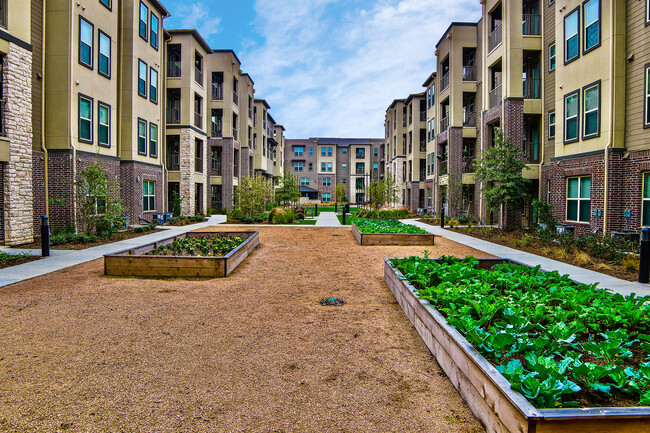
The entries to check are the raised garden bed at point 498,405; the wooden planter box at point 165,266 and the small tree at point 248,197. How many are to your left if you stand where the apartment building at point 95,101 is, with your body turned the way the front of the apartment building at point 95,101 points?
1

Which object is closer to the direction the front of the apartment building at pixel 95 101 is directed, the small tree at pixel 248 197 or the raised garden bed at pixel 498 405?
the raised garden bed

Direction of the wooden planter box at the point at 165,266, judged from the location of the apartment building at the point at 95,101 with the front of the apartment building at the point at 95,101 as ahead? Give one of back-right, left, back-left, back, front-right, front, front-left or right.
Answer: front-right

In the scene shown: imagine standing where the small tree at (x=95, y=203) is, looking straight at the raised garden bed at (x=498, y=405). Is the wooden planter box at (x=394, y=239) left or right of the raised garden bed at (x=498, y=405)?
left

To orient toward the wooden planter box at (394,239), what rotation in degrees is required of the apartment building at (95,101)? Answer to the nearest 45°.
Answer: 0° — it already faces it

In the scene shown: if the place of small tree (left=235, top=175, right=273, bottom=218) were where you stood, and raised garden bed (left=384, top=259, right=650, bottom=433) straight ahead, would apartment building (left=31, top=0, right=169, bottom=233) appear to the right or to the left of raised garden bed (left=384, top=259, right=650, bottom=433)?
right

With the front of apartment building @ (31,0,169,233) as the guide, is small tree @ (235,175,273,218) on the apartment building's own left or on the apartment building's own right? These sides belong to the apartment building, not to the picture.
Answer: on the apartment building's own left

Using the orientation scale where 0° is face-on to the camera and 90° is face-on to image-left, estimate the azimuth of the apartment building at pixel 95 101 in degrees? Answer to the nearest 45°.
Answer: approximately 315°

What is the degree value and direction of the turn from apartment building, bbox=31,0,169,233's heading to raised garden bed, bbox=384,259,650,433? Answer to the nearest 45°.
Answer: approximately 45° to its right

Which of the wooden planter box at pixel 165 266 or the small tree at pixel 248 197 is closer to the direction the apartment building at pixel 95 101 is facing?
the wooden planter box
